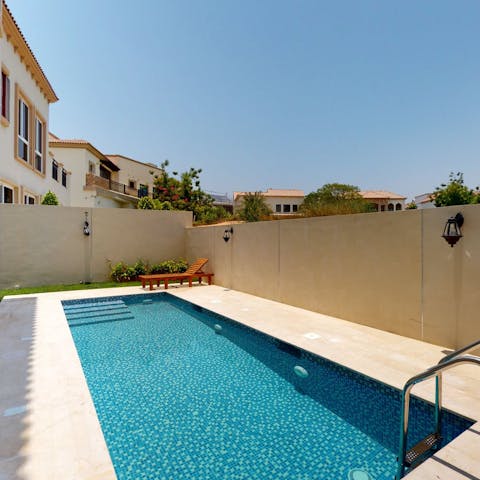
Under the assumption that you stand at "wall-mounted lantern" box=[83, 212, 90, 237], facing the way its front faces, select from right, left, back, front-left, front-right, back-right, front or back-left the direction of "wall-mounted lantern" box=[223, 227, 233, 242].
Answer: front-left

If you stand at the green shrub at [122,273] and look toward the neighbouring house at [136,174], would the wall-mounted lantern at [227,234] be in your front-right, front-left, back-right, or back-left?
back-right

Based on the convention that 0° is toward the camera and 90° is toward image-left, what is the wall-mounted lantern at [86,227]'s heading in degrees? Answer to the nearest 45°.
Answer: approximately 0°

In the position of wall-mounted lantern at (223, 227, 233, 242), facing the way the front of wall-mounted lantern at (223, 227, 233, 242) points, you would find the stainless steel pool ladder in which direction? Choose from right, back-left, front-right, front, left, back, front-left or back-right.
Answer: front-left

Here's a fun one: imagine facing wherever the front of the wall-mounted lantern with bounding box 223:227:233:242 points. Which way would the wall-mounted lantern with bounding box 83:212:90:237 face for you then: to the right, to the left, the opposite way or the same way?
to the left

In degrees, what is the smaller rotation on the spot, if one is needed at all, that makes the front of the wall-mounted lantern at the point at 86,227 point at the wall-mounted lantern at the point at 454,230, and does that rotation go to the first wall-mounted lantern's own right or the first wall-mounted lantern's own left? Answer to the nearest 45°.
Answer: approximately 45° to the first wall-mounted lantern's own left

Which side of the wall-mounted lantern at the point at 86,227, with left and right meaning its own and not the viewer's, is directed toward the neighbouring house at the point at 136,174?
back

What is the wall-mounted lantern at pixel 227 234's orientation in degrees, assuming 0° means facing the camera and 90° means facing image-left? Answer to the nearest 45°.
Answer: approximately 45°

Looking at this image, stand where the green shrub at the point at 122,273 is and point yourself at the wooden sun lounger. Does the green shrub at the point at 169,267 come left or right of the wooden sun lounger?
left

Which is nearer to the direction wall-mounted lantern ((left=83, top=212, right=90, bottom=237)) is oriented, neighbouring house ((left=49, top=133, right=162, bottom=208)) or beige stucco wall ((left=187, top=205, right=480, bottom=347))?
the beige stucco wall

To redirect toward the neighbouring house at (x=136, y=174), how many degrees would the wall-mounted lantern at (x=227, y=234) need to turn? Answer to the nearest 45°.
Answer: approximately 135° to its right

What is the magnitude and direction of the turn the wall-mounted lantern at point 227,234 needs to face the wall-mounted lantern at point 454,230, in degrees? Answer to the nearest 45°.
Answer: approximately 90° to its left

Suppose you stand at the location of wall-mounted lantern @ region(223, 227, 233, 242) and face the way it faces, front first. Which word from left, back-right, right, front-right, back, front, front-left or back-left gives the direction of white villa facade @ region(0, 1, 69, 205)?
front-right
